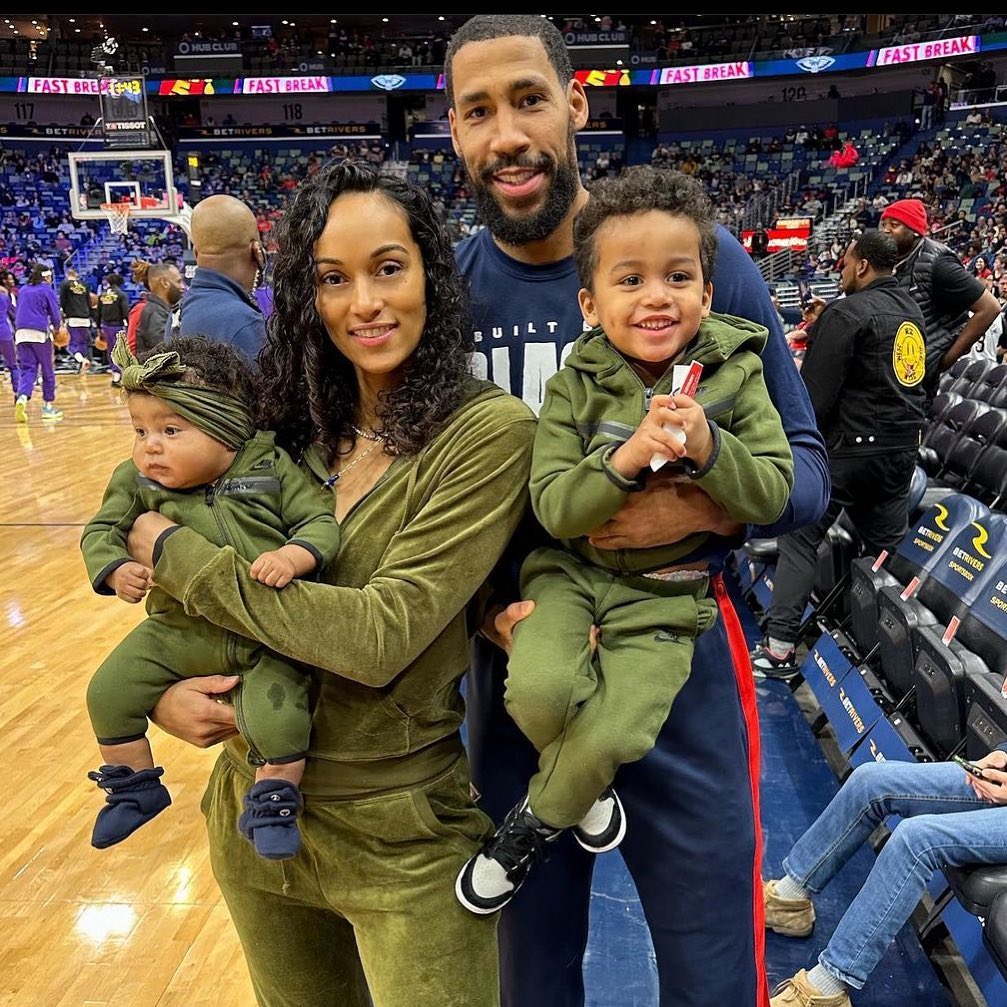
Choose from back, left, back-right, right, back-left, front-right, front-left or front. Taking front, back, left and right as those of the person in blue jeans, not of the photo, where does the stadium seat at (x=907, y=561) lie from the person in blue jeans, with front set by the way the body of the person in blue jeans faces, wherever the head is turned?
back-right

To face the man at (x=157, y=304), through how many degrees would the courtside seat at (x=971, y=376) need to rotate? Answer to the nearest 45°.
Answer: approximately 45° to its right

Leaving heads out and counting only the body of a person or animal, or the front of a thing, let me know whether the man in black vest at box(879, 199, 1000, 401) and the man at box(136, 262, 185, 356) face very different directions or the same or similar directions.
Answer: very different directions

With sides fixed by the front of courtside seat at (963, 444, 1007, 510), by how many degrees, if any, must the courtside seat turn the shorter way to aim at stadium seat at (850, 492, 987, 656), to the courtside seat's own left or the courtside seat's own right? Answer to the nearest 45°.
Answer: approximately 45° to the courtside seat's own left

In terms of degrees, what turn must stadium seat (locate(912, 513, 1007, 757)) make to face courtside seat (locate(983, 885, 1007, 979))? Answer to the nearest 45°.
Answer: approximately 45° to its left

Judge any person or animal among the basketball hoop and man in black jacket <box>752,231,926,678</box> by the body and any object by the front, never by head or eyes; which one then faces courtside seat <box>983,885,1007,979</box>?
the basketball hoop
